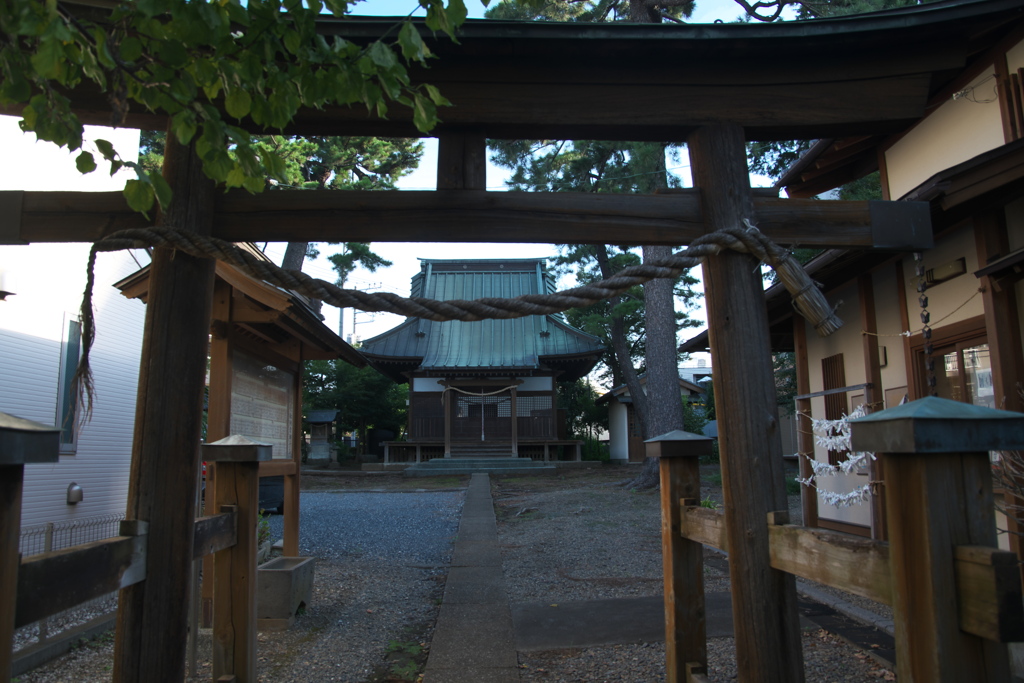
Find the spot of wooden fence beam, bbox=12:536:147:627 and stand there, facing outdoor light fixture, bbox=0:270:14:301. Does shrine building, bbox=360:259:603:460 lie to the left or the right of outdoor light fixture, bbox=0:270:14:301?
right

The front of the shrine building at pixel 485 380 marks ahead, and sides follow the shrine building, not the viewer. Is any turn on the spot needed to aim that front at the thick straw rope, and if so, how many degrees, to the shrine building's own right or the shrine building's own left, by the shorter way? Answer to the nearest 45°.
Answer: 0° — it already faces it

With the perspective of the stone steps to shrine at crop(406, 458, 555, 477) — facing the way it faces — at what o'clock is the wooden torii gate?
The wooden torii gate is roughly at 12 o'clock from the stone steps to shrine.

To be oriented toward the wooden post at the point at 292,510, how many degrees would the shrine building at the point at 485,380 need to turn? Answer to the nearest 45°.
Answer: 0° — it already faces it

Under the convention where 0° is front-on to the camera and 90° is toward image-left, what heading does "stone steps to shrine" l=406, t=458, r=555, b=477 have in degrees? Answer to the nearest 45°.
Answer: approximately 0°

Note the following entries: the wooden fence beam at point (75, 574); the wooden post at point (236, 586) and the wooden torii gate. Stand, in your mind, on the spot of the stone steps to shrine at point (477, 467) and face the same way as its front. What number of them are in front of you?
3

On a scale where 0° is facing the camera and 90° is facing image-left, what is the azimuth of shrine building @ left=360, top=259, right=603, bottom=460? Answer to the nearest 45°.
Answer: approximately 0°

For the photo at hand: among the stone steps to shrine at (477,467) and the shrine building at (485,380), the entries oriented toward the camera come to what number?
2

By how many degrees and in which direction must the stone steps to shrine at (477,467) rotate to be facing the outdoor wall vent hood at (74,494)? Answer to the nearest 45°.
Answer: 0° — it already faces it
